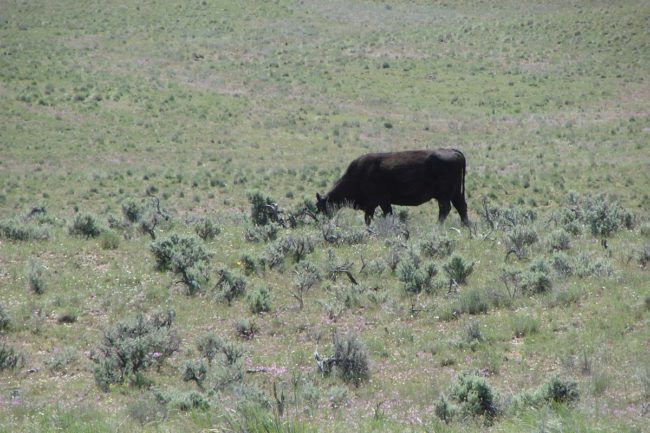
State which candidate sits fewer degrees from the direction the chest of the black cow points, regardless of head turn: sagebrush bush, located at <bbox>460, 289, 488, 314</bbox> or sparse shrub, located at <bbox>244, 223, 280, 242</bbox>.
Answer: the sparse shrub

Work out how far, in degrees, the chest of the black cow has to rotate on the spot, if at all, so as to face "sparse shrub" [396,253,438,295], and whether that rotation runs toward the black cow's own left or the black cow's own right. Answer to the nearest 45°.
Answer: approximately 90° to the black cow's own left

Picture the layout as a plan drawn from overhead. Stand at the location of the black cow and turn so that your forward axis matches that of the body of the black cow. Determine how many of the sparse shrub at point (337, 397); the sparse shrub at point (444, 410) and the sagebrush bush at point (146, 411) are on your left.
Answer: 3

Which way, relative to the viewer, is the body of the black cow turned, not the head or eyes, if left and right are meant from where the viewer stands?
facing to the left of the viewer

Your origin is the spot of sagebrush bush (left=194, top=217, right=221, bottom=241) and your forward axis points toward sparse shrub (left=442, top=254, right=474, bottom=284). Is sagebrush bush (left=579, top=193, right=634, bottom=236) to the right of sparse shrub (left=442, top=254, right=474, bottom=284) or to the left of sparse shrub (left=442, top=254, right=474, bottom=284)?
left

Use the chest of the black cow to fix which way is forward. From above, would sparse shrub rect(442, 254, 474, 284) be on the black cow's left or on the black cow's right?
on the black cow's left

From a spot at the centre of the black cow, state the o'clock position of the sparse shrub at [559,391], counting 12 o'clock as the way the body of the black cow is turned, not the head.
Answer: The sparse shrub is roughly at 9 o'clock from the black cow.

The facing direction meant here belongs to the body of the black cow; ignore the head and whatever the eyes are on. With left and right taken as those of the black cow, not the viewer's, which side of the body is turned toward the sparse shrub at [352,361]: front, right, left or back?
left

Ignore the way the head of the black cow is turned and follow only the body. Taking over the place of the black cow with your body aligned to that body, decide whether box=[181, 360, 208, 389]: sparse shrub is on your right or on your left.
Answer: on your left

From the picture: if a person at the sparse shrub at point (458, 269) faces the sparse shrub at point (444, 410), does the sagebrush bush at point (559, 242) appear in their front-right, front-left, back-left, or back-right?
back-left
